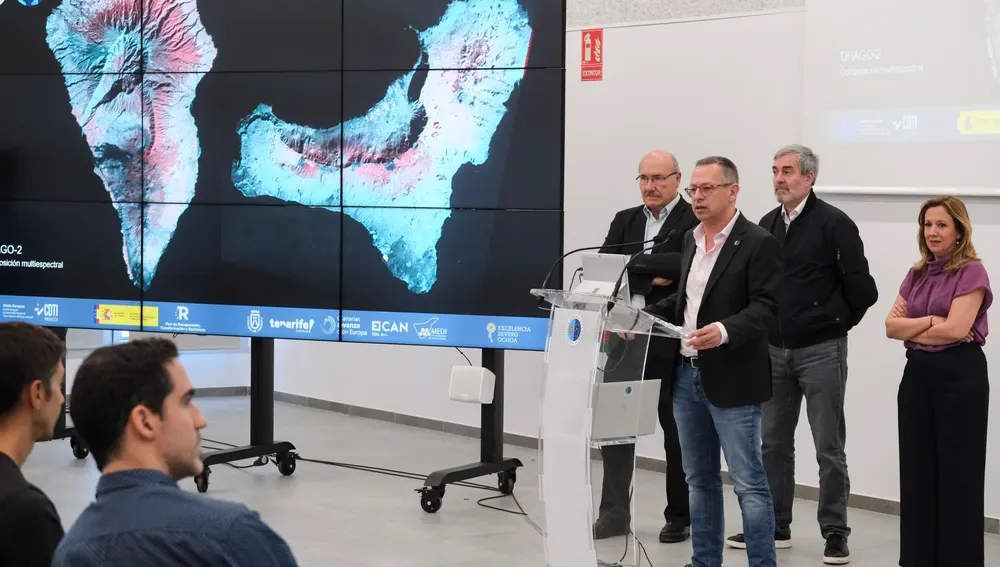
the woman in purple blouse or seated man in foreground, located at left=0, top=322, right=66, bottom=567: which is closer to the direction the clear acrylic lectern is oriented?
the seated man in foreground

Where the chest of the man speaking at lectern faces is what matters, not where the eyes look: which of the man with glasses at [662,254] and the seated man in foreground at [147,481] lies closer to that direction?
the seated man in foreground

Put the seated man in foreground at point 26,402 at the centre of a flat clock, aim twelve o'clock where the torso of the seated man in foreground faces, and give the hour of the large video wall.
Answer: The large video wall is roughly at 11 o'clock from the seated man in foreground.

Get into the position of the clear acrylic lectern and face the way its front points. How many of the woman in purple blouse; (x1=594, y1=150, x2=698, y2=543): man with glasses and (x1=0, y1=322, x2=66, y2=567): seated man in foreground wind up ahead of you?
1

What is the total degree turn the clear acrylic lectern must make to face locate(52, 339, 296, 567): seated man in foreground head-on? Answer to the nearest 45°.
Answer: approximately 45° to its left

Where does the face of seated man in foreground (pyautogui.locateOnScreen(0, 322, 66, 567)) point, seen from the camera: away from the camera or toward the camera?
away from the camera

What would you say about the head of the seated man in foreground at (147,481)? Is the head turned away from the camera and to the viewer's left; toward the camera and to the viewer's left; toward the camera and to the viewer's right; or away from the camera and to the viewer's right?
away from the camera and to the viewer's right

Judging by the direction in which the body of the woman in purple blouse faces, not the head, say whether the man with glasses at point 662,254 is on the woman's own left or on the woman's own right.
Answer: on the woman's own right

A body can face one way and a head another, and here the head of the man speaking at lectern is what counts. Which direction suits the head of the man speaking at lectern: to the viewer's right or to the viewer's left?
to the viewer's left

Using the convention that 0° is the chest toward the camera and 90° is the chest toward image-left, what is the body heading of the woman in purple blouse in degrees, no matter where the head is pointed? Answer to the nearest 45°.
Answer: approximately 45°

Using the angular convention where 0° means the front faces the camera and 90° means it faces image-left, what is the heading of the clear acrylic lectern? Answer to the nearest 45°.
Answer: approximately 45°
